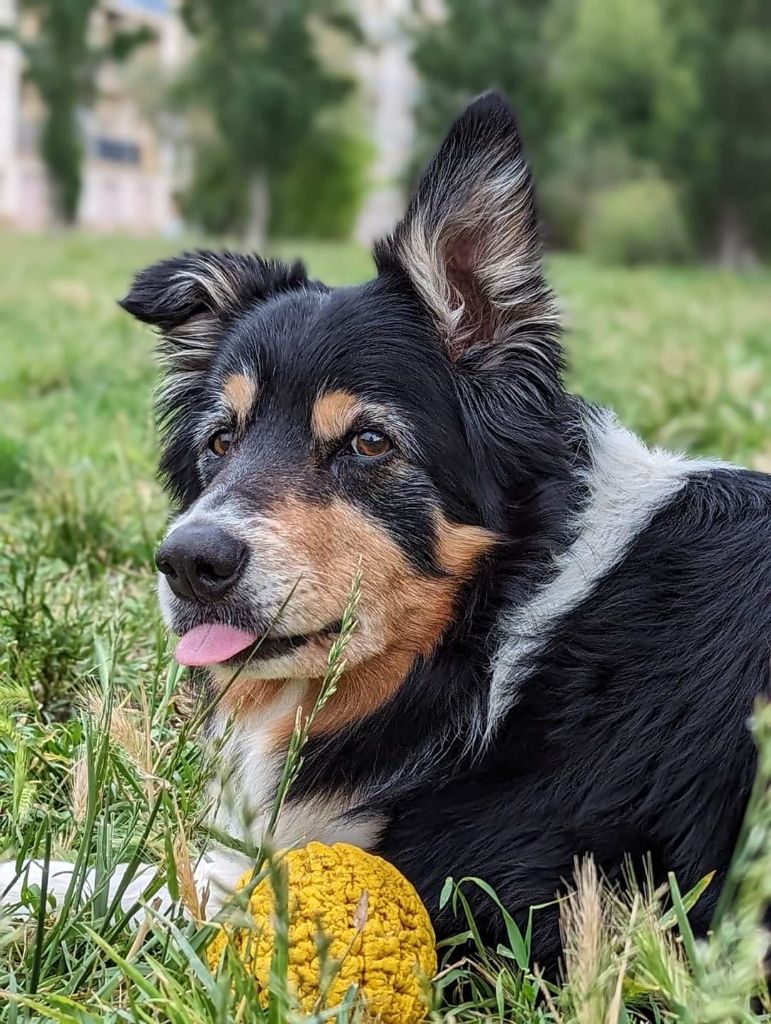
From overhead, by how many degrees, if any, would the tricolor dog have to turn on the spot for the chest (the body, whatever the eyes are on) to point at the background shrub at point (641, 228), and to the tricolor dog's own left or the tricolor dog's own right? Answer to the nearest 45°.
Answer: approximately 135° to the tricolor dog's own right

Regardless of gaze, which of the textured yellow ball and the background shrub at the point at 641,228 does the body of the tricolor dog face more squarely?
the textured yellow ball

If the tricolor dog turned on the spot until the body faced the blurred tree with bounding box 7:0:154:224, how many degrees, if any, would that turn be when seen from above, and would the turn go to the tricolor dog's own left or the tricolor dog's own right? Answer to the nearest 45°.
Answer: approximately 135° to the tricolor dog's own right

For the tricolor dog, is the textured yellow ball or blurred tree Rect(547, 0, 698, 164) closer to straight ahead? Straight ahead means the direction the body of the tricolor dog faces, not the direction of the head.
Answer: the textured yellow ball

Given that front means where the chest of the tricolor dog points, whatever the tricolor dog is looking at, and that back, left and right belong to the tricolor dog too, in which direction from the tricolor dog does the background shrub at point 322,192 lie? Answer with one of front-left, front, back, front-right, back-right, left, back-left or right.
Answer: back-right

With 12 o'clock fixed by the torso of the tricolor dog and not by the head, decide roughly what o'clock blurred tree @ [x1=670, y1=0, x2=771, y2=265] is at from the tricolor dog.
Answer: The blurred tree is roughly at 5 o'clock from the tricolor dog.

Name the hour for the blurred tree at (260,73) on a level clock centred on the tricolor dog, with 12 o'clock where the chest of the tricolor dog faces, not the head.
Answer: The blurred tree is roughly at 4 o'clock from the tricolor dog.

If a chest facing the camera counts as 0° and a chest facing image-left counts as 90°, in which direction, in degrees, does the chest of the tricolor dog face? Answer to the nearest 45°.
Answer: approximately 45°

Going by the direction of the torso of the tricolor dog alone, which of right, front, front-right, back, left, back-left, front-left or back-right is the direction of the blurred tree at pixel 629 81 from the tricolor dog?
back-right

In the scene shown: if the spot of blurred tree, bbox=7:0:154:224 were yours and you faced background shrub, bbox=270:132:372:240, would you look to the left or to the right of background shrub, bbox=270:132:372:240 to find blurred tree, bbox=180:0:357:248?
right
